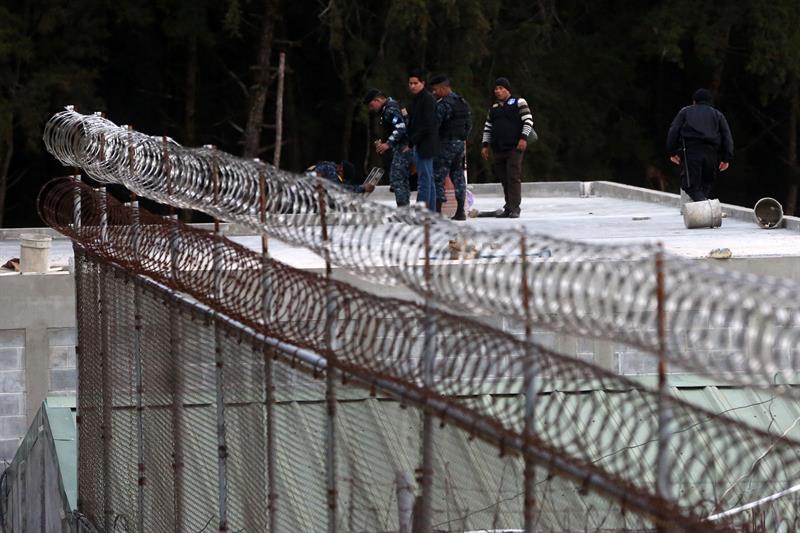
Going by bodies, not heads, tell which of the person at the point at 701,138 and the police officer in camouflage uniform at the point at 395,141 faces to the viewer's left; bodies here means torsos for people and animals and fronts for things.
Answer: the police officer in camouflage uniform

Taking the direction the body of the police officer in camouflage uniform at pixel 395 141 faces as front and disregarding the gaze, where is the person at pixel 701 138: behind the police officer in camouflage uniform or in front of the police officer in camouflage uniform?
behind

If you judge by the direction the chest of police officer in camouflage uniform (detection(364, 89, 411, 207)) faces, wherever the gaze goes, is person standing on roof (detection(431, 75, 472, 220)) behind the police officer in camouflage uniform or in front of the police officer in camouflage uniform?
behind

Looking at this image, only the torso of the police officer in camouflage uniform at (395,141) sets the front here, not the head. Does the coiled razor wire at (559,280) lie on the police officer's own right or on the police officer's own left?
on the police officer's own left

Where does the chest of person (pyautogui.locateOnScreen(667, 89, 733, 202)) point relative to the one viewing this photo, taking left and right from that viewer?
facing away from the viewer

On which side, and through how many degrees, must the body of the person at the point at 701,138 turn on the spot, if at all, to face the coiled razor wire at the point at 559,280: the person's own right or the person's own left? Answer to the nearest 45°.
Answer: approximately 180°

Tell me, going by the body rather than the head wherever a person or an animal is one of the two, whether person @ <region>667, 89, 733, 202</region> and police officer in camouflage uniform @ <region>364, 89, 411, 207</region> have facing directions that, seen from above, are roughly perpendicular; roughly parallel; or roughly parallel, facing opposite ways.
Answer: roughly perpendicular

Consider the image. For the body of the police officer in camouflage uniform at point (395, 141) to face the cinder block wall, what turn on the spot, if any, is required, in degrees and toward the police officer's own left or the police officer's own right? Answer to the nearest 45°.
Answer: approximately 45° to the police officer's own left

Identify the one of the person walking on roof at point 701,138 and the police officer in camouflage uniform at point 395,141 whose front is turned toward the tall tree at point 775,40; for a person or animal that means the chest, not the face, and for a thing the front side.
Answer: the person walking on roof

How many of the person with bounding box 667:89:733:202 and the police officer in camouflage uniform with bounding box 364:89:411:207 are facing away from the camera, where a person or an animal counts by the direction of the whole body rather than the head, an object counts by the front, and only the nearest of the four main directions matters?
1

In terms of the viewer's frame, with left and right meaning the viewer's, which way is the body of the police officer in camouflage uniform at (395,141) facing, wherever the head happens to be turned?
facing to the left of the viewer

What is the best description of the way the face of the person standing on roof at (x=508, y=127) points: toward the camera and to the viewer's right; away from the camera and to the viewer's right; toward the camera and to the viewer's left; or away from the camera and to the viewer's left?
toward the camera and to the viewer's left

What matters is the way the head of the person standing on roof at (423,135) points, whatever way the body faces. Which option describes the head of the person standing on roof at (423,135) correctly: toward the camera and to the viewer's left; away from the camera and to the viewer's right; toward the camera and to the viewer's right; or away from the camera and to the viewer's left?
toward the camera and to the viewer's left
